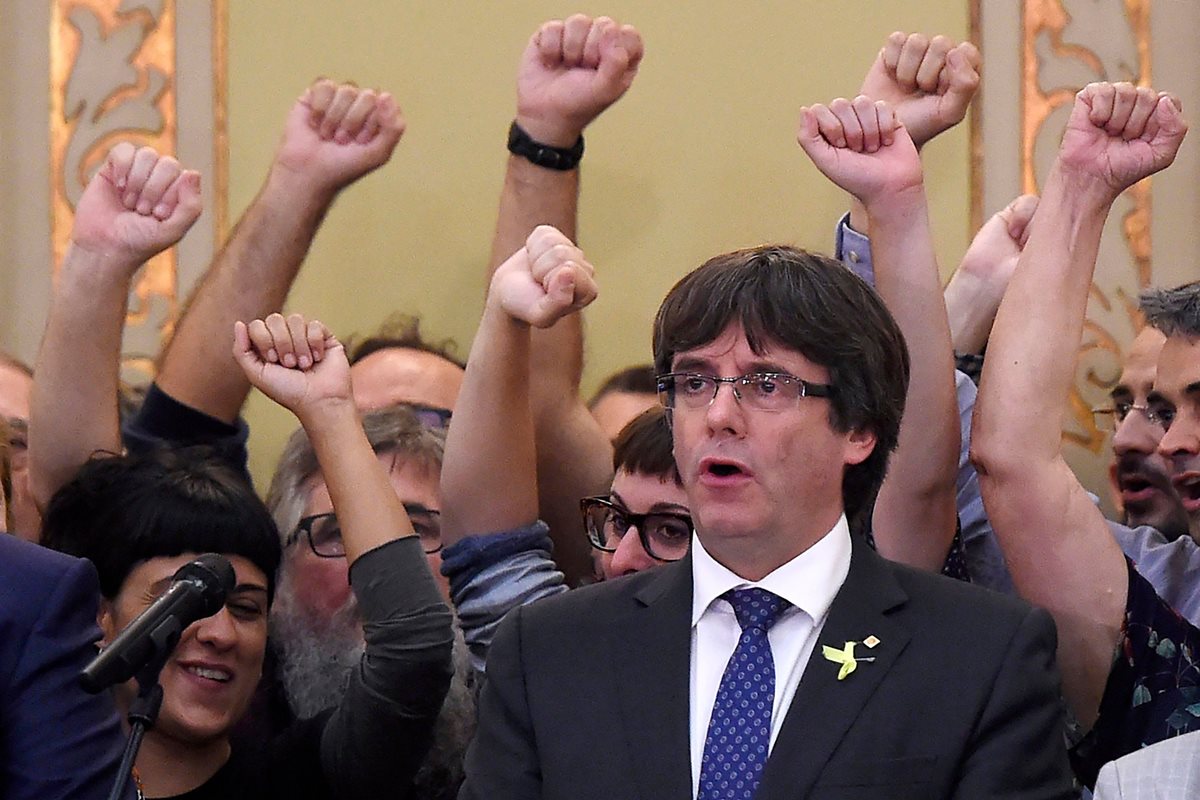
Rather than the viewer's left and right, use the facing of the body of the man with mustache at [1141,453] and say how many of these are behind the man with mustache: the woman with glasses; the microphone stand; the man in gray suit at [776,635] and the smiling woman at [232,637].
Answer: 0

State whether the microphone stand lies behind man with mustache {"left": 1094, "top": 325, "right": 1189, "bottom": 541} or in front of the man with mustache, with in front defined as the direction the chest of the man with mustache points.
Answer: in front

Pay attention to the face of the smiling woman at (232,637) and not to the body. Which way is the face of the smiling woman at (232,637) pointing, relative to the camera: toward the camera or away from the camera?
toward the camera

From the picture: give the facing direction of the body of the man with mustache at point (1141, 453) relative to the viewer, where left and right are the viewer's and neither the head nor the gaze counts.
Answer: facing the viewer and to the left of the viewer

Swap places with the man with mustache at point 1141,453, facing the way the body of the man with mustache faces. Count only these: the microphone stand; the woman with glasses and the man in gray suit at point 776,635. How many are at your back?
0

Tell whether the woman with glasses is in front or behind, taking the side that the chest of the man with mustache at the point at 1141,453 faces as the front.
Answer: in front

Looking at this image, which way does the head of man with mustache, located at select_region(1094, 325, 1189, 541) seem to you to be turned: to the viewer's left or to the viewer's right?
to the viewer's left

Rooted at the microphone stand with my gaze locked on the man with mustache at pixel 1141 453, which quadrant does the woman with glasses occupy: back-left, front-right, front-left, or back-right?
front-left
